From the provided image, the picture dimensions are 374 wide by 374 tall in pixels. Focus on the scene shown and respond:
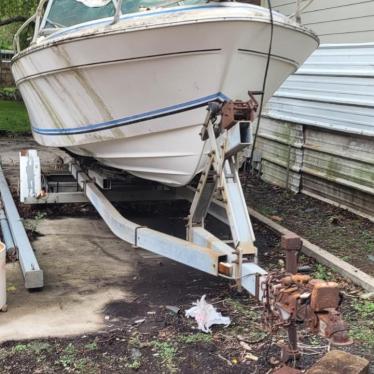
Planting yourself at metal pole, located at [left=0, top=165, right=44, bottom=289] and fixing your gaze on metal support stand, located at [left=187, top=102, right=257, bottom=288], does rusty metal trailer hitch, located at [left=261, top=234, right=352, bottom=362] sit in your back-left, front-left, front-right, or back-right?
front-right

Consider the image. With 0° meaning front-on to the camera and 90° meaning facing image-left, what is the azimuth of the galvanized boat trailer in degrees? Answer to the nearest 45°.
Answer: approximately 315°

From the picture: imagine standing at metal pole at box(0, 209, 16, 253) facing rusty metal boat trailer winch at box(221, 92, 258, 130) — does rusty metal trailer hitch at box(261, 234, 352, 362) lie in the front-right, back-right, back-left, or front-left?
front-right
